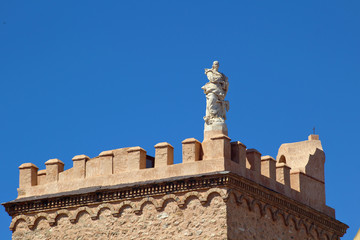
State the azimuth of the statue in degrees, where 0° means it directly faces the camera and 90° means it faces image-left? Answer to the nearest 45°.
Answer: approximately 45°
